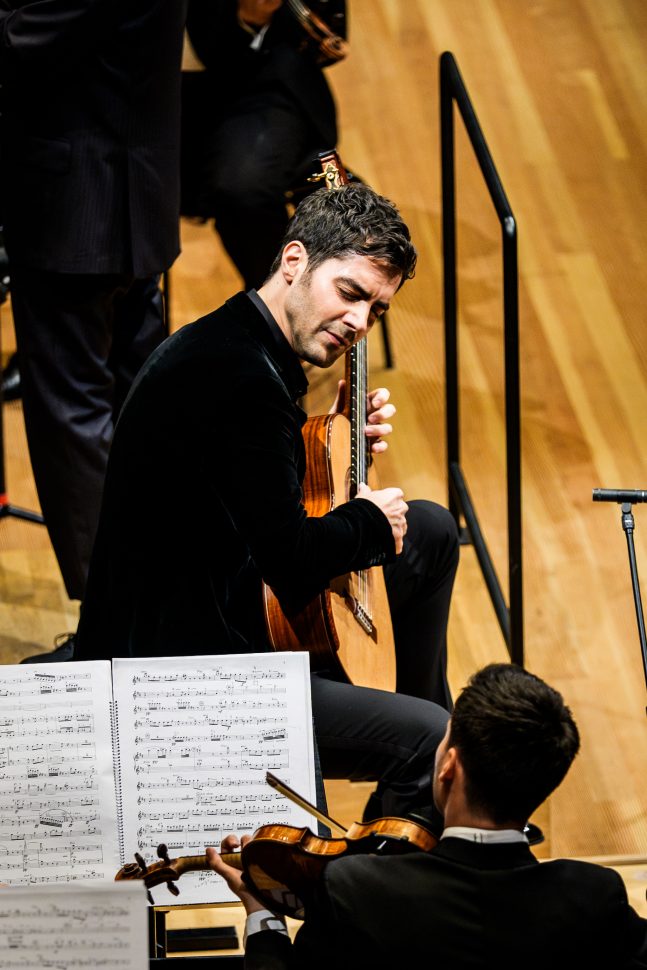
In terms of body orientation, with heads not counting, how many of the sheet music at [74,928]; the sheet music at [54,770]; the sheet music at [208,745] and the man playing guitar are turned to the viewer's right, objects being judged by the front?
1

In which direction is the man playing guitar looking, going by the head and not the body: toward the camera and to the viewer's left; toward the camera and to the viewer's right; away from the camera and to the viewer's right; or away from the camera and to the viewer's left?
toward the camera and to the viewer's right

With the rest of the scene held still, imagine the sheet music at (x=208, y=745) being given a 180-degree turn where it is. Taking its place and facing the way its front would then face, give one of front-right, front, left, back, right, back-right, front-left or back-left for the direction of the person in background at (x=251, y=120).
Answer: front

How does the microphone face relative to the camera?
to the viewer's left

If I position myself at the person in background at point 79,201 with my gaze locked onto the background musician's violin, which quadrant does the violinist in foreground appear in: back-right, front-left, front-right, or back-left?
back-right

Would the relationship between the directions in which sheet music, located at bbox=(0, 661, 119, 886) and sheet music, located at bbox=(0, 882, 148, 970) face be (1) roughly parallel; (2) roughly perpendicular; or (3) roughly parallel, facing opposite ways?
roughly parallel

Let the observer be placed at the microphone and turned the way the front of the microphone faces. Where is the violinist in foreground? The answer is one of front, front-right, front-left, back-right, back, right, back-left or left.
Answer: left

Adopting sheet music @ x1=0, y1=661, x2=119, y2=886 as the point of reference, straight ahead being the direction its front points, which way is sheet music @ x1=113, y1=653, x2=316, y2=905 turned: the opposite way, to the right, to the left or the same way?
the same way

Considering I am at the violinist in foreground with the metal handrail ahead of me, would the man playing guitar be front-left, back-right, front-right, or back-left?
front-left

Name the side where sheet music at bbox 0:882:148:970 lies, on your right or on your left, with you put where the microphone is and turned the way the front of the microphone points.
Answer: on your left

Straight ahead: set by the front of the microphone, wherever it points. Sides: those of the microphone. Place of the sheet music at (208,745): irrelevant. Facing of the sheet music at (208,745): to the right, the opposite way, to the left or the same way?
to the left

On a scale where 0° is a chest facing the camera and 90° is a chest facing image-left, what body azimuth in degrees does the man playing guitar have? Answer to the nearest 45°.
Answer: approximately 270°

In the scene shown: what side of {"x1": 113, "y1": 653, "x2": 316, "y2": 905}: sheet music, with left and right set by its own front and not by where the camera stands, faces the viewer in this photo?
front

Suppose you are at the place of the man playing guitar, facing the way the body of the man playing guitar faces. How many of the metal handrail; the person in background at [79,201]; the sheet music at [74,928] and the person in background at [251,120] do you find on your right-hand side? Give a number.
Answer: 1

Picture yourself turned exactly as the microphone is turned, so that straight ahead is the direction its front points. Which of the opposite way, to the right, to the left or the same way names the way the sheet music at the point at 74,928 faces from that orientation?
to the left

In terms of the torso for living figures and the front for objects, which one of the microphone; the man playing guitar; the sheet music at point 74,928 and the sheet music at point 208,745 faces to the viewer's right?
the man playing guitar

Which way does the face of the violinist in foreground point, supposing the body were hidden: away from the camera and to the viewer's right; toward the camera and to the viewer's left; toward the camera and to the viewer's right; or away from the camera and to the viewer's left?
away from the camera and to the viewer's left
